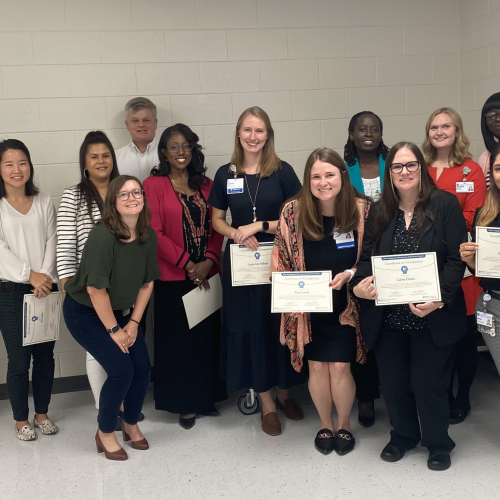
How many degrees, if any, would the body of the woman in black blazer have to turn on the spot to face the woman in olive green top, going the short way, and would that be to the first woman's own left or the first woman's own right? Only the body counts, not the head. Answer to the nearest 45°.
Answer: approximately 90° to the first woman's own right

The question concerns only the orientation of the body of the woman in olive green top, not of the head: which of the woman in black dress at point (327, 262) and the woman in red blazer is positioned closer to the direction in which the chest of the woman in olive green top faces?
the woman in black dress

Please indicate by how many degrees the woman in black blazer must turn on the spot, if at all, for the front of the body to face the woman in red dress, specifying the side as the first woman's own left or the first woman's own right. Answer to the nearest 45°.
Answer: approximately 180°

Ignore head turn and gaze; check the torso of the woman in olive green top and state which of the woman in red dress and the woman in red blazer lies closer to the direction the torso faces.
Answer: the woman in red dress

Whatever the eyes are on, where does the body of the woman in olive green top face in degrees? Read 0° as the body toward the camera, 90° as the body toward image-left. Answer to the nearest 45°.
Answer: approximately 315°

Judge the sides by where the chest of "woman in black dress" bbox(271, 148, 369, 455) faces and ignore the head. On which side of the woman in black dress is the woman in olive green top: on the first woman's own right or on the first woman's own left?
on the first woman's own right

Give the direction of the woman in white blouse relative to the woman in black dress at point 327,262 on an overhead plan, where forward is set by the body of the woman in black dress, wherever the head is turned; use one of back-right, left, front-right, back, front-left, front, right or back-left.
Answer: right

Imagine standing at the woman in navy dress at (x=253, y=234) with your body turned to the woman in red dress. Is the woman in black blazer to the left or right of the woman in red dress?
right

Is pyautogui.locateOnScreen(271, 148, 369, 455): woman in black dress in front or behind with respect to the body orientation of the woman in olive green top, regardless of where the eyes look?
in front
